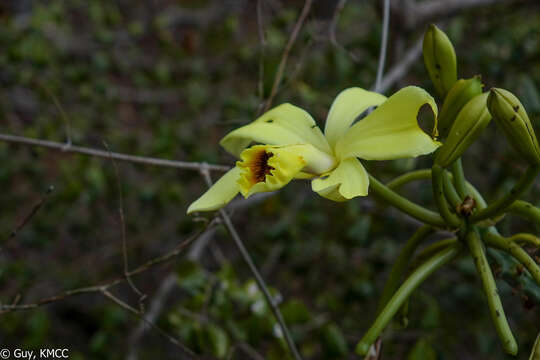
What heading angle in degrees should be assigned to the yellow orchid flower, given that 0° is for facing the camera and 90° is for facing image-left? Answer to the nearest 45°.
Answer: approximately 45°
